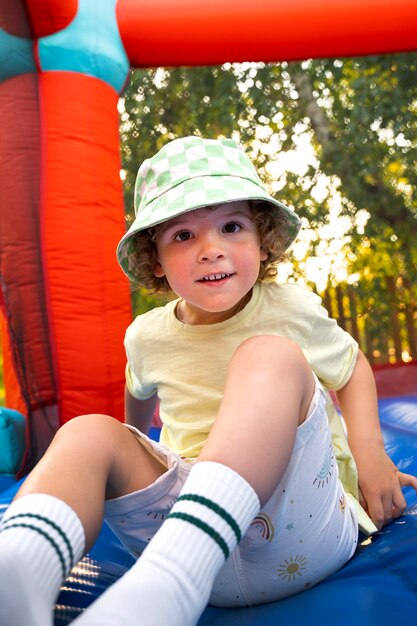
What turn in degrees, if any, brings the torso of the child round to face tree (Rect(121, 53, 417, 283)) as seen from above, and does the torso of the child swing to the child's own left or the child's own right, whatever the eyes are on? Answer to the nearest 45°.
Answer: approximately 135° to the child's own right

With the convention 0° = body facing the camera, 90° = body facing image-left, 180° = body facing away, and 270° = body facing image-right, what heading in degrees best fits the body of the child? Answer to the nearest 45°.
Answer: approximately 45°

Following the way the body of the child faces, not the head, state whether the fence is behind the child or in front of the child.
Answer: behind
